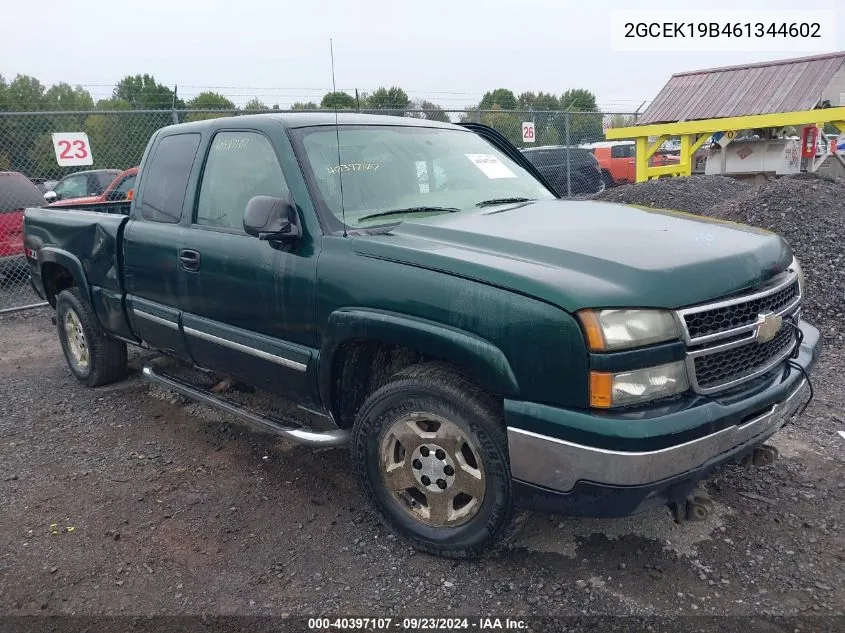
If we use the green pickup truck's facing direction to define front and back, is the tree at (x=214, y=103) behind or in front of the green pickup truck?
behind

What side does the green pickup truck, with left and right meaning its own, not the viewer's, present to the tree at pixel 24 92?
back

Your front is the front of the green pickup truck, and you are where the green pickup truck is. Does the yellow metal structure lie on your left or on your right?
on your left

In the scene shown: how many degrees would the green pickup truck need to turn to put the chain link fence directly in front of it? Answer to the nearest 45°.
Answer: approximately 180°

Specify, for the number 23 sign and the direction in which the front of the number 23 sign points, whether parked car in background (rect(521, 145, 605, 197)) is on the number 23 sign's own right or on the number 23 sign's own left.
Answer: on the number 23 sign's own left

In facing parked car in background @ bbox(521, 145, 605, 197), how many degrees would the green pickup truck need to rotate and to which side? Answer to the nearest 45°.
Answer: approximately 135° to its left

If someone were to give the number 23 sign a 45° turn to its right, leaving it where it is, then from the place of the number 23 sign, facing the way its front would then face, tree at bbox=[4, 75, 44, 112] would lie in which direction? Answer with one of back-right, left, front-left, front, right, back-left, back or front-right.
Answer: back-right

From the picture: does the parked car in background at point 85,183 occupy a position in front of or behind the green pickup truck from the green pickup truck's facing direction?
behind

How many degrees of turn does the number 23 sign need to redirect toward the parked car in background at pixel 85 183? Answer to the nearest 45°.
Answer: approximately 180°

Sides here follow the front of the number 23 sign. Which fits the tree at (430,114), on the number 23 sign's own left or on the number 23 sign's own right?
on the number 23 sign's own left

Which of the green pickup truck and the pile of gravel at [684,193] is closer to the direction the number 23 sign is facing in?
the green pickup truck

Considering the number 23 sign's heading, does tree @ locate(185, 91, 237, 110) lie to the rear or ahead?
to the rear

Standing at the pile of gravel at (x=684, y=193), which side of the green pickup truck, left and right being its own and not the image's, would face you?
left
